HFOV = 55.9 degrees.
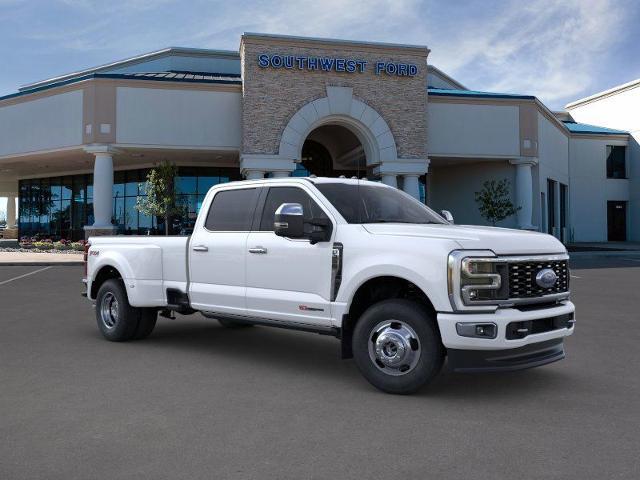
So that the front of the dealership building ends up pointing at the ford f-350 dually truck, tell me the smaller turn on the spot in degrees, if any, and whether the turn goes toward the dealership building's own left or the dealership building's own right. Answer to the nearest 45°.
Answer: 0° — it already faces it

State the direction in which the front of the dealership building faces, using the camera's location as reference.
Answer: facing the viewer

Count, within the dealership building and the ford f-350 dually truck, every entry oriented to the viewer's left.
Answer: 0

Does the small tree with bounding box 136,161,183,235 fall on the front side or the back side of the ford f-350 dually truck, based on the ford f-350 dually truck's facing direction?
on the back side

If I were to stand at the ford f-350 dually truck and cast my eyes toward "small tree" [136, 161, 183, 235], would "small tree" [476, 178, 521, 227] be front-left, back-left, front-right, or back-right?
front-right

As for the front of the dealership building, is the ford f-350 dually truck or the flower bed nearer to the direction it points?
the ford f-350 dually truck

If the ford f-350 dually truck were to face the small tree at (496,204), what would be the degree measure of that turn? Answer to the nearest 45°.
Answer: approximately 135° to its left

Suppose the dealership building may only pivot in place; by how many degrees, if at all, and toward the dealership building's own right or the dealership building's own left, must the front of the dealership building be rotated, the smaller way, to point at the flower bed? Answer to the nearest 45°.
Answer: approximately 90° to the dealership building's own right

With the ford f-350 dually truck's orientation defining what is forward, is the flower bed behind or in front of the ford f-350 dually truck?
behind

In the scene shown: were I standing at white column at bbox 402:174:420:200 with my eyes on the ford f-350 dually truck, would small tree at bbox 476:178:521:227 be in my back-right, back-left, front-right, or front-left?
back-left
